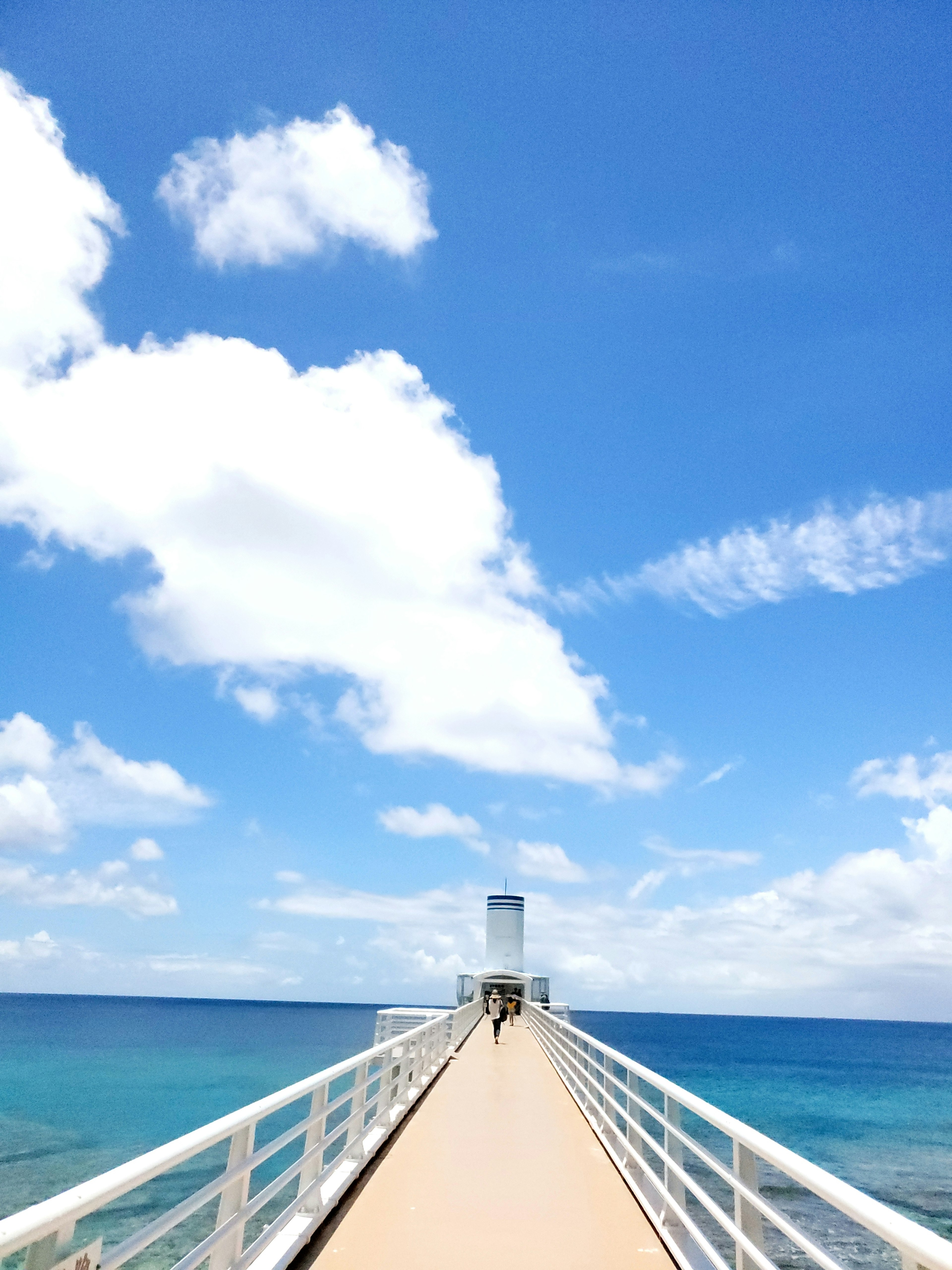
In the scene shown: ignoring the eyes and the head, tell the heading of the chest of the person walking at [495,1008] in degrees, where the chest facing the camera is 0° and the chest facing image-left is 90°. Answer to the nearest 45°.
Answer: approximately 180°
